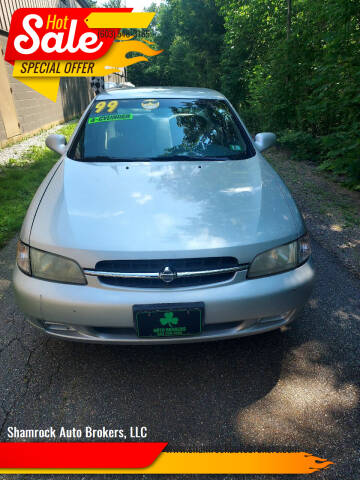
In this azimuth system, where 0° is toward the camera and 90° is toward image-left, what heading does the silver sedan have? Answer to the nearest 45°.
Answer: approximately 0°
